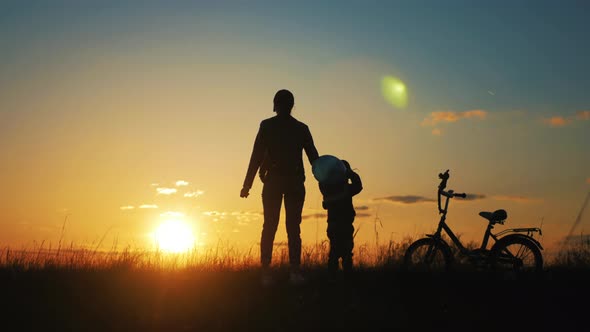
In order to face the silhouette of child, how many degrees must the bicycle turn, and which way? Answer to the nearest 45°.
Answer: approximately 45° to its left

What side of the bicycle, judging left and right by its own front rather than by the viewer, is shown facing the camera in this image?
left
